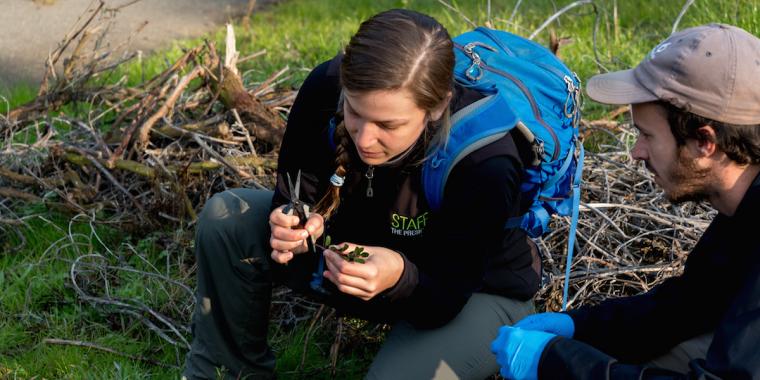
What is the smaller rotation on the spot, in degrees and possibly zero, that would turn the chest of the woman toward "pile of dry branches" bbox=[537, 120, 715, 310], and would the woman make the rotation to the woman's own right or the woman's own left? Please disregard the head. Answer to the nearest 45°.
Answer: approximately 180°

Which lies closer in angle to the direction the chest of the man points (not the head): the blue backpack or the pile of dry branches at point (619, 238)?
the blue backpack

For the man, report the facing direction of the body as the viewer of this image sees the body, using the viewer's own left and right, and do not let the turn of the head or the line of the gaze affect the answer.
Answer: facing to the left of the viewer

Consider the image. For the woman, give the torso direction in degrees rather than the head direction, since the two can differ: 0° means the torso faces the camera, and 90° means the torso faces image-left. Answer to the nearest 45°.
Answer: approximately 45°

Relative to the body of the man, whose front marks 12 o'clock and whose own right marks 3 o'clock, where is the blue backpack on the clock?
The blue backpack is roughly at 1 o'clock from the man.

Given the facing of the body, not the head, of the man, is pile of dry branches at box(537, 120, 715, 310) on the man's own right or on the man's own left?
on the man's own right

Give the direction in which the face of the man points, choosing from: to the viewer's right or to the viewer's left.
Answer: to the viewer's left
